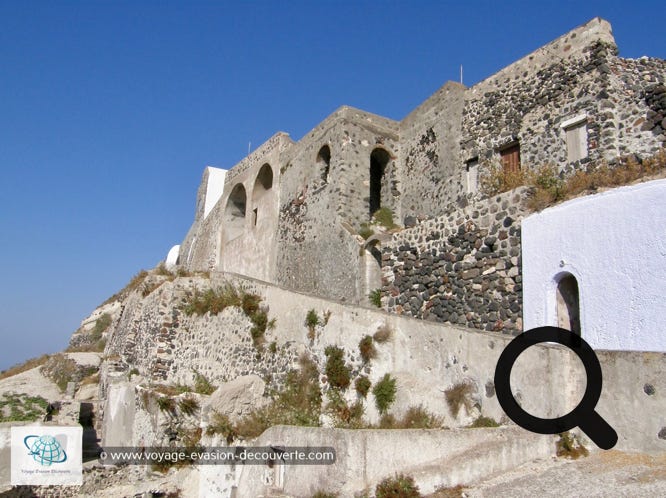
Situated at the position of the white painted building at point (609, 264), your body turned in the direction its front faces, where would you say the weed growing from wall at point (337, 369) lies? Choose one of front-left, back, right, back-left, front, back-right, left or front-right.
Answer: front-right

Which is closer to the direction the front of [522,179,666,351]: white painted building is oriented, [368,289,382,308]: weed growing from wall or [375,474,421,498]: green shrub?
the green shrub

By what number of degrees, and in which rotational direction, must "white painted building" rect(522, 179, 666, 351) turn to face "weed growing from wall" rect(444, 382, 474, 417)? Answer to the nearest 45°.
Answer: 0° — it already faces it

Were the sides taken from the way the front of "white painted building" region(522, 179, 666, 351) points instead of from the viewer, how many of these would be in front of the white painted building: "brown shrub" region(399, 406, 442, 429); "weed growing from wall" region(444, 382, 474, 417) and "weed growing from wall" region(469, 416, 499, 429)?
3

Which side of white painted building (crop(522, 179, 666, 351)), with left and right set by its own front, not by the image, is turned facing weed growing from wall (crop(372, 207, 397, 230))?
right

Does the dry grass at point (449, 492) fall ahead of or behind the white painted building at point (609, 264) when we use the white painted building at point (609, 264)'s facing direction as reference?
ahead

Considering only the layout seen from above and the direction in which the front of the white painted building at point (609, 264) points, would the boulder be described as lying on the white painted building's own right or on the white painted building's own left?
on the white painted building's own right

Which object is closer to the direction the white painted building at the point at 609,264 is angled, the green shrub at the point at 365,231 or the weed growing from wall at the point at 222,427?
the weed growing from wall

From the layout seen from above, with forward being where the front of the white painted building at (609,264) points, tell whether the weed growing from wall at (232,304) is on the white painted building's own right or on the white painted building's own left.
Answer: on the white painted building's own right

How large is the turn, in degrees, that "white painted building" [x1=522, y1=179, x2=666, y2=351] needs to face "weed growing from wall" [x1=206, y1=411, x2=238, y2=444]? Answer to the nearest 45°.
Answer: approximately 45° to its right

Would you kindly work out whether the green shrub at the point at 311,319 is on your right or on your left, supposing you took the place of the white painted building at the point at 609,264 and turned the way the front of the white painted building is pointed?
on your right
